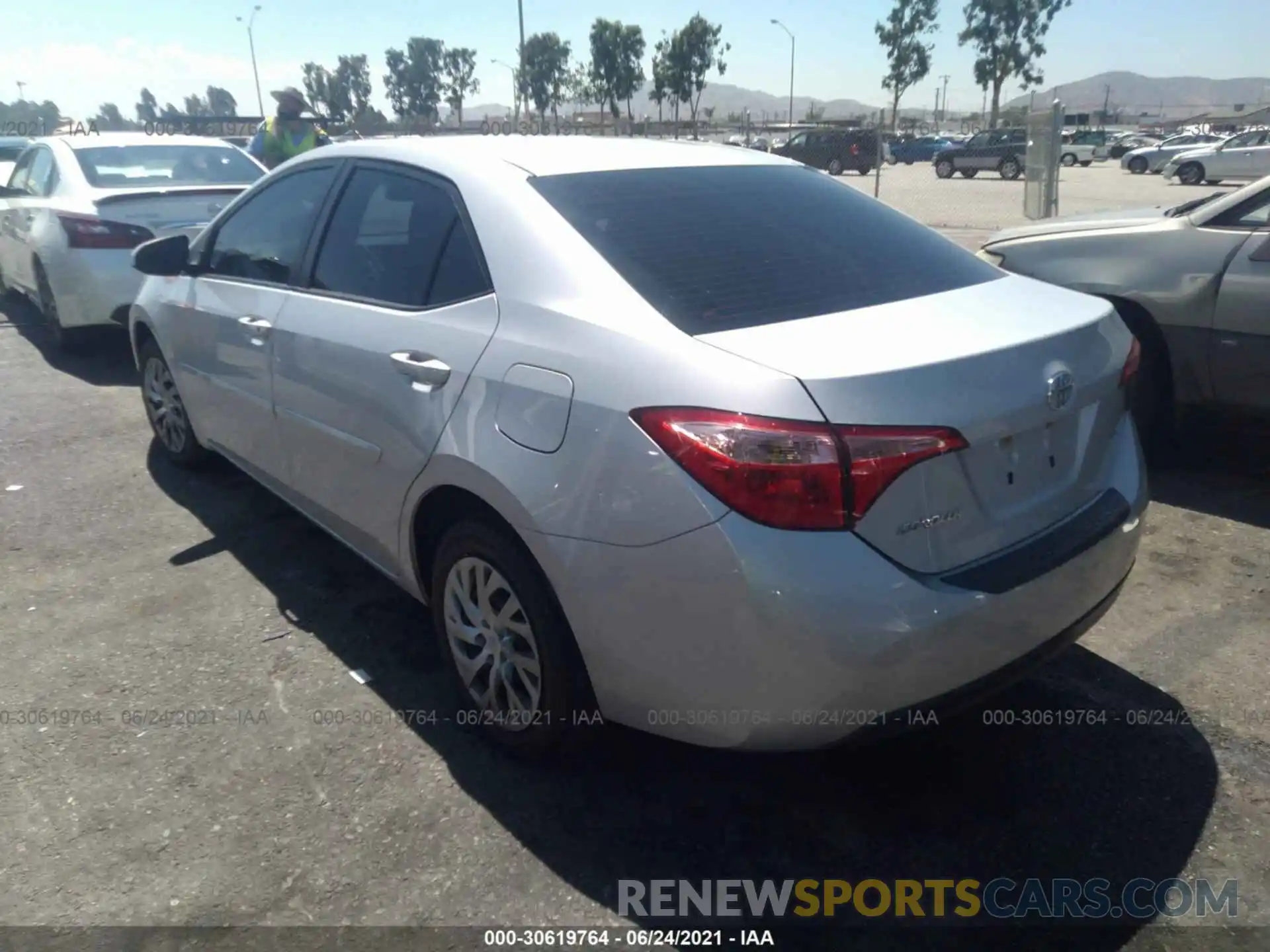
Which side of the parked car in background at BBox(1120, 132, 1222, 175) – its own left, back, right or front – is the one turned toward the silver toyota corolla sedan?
left

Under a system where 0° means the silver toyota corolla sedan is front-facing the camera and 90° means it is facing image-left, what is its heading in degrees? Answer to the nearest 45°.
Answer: approximately 135°

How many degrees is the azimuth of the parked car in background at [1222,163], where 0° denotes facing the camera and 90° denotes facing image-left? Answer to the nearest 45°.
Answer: approximately 90°

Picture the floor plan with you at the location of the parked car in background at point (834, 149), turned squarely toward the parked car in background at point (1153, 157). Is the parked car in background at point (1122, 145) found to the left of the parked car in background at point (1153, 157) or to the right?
left

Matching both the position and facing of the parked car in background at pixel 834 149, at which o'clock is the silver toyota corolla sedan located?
The silver toyota corolla sedan is roughly at 9 o'clock from the parked car in background.

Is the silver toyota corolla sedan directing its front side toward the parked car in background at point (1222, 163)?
no

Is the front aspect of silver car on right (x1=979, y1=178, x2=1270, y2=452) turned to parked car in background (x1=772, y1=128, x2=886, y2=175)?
no

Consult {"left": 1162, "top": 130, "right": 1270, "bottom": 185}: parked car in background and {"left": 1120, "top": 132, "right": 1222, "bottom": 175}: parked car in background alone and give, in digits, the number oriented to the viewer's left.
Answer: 2

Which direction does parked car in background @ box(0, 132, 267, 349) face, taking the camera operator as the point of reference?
facing away from the viewer and to the left of the viewer

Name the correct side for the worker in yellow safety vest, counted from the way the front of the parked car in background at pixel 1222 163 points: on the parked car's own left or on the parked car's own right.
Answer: on the parked car's own left

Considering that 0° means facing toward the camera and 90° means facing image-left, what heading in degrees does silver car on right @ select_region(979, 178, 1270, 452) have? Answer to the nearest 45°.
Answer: approximately 90°

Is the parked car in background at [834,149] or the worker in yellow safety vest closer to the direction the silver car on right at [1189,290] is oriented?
the worker in yellow safety vest

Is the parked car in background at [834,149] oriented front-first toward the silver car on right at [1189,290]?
no
